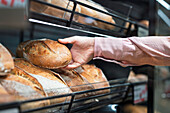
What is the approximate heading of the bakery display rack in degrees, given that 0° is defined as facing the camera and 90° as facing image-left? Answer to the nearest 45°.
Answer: approximately 315°
